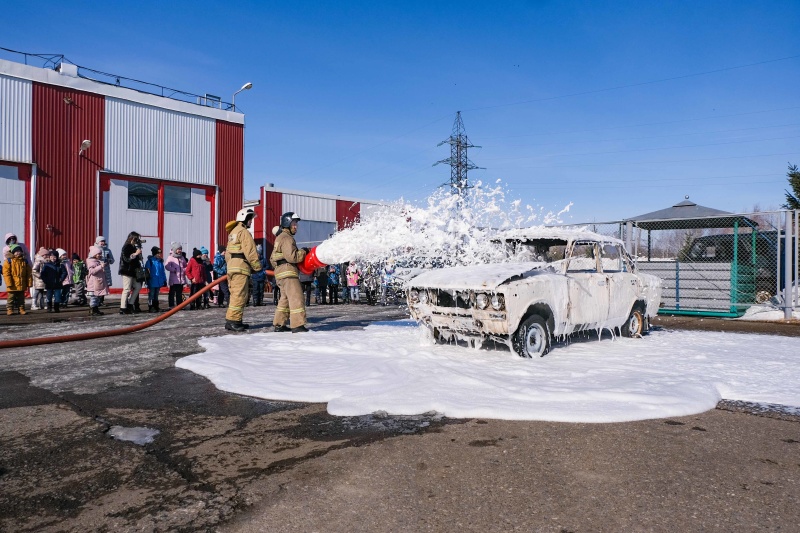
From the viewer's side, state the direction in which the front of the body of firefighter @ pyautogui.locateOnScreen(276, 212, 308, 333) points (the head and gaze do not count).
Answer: to the viewer's right

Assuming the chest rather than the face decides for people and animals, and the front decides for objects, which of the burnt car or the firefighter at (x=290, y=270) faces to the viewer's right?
the firefighter

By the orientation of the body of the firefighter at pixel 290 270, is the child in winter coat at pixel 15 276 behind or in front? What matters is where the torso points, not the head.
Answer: behind

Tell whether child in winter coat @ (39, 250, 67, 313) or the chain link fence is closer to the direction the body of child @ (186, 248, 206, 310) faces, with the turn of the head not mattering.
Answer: the chain link fence

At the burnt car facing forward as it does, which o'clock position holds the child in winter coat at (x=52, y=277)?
The child in winter coat is roughly at 2 o'clock from the burnt car.

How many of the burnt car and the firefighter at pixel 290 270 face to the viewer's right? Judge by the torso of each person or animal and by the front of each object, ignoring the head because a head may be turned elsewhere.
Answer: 1

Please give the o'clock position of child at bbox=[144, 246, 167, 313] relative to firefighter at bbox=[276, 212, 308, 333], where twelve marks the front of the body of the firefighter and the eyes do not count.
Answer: The child is roughly at 8 o'clock from the firefighter.

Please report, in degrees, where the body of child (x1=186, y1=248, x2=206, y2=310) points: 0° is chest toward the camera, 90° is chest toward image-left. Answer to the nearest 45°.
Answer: approximately 315°

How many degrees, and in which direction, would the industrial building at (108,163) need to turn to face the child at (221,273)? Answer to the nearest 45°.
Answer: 0° — it already faces them

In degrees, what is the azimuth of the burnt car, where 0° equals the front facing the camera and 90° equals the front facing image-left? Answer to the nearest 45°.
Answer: approximately 45°

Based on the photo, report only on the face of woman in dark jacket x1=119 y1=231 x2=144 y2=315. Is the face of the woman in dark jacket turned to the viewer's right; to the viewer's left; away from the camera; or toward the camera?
to the viewer's right

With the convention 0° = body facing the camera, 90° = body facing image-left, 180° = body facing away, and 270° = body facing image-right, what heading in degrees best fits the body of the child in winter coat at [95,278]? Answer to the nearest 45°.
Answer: approximately 315°

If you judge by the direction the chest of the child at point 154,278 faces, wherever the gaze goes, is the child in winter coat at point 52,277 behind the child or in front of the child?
behind

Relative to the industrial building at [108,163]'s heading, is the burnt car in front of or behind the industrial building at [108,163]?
in front

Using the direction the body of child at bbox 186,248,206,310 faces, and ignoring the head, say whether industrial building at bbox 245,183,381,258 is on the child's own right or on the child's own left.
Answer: on the child's own left
